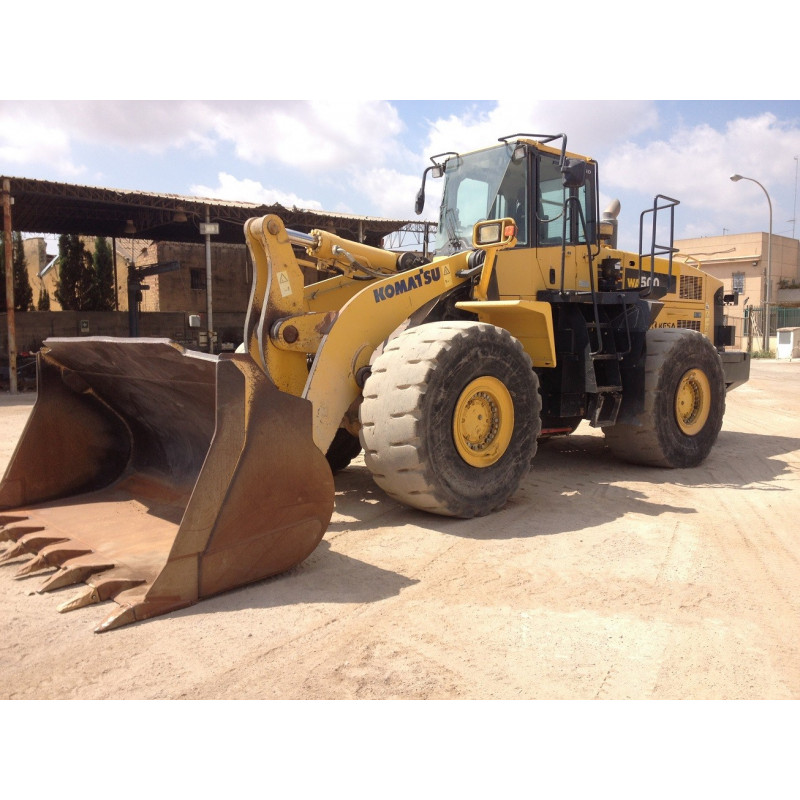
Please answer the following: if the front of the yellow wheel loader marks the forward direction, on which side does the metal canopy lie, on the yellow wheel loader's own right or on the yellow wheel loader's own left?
on the yellow wheel loader's own right

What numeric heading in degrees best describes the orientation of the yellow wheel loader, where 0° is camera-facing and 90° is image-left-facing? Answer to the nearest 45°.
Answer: approximately 45°

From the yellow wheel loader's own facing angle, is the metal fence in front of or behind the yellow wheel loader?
behind

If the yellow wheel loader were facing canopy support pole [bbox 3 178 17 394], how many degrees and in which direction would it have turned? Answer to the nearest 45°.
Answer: approximately 90° to its right

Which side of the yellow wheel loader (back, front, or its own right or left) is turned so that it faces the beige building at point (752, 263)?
back

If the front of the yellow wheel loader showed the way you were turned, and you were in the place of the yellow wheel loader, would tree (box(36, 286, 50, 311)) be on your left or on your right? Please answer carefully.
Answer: on your right
